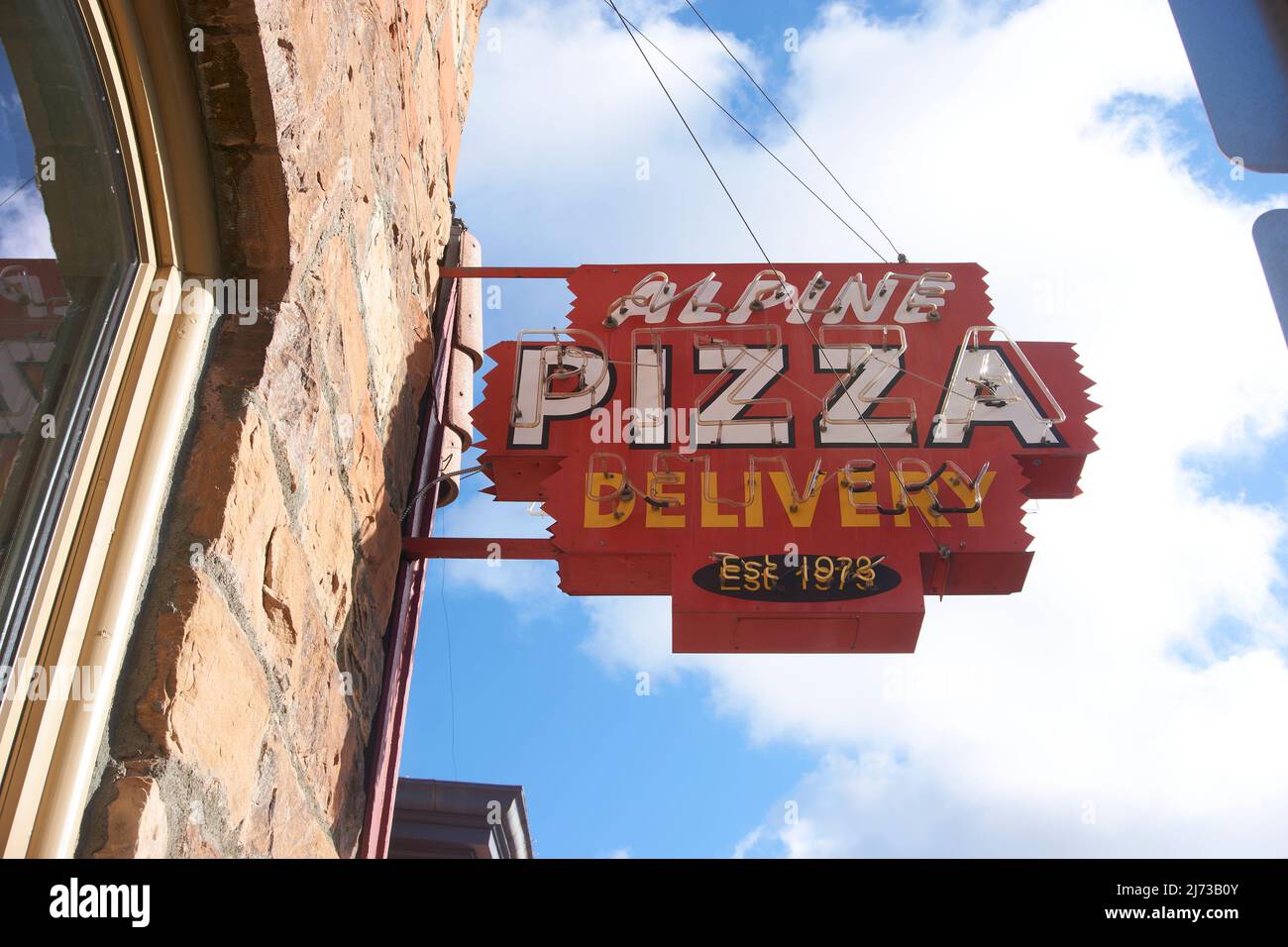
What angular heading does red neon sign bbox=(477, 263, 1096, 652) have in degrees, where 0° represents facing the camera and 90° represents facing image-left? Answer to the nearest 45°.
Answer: approximately 0°
